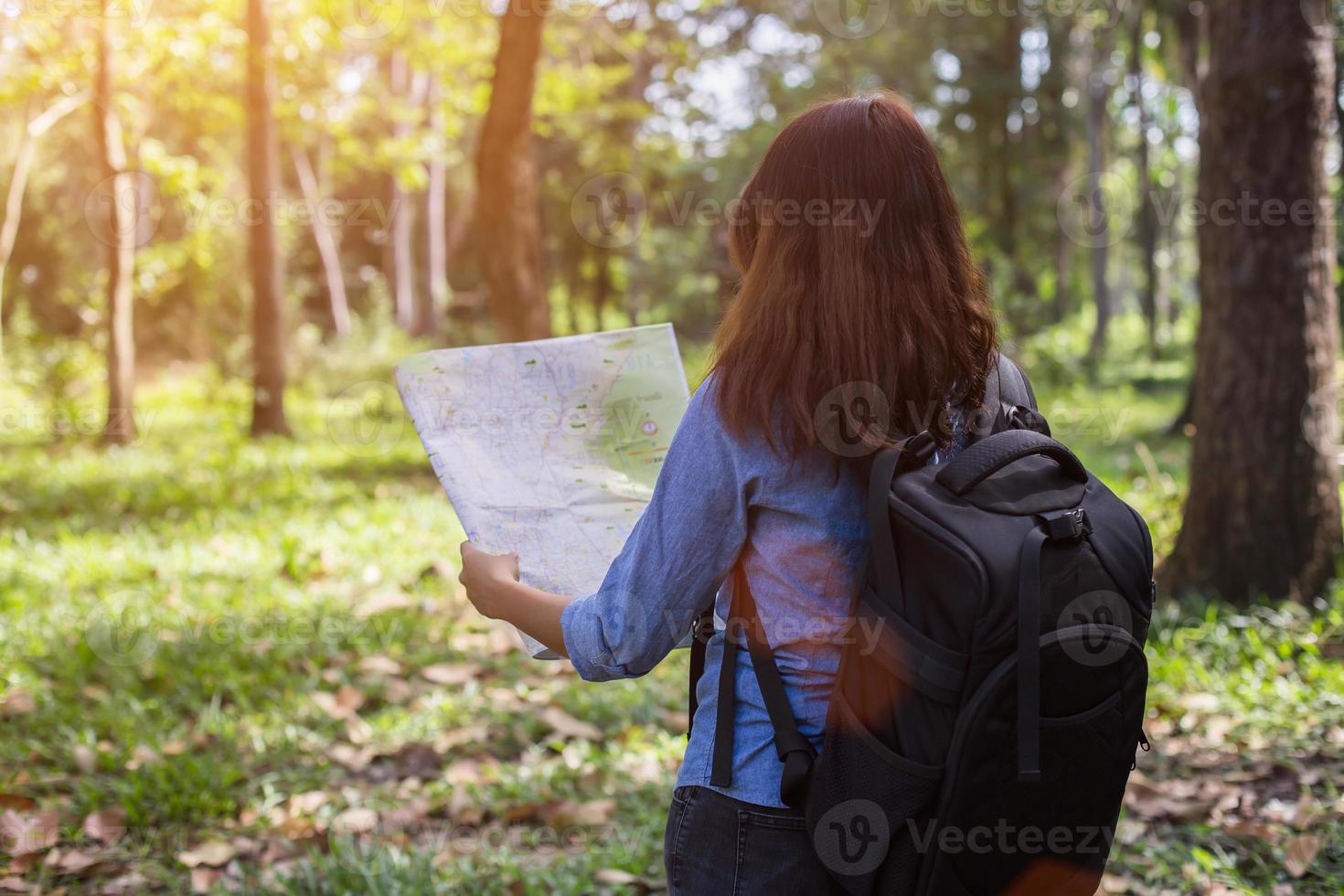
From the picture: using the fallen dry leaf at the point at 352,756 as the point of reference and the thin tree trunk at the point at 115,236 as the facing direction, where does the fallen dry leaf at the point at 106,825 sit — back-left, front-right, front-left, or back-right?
back-left

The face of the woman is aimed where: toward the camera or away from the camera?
away from the camera

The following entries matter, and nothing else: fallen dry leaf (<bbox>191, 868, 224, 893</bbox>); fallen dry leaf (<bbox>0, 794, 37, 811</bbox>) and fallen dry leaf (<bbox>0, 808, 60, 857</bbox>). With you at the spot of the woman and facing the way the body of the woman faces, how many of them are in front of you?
3

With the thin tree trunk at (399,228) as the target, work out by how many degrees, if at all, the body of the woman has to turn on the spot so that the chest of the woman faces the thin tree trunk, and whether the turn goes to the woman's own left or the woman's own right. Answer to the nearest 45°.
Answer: approximately 45° to the woman's own right

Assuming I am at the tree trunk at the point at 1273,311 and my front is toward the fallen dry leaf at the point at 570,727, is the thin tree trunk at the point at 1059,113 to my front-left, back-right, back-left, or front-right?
back-right

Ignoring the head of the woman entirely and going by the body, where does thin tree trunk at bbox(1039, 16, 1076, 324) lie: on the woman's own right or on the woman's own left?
on the woman's own right

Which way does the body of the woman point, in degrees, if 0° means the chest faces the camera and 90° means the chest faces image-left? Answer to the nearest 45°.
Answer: approximately 135°

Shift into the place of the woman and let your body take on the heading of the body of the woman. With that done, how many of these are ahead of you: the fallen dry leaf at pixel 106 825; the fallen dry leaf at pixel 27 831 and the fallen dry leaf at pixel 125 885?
3

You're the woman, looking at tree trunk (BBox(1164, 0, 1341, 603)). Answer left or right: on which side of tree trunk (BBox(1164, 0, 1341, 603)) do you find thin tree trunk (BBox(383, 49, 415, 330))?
left
